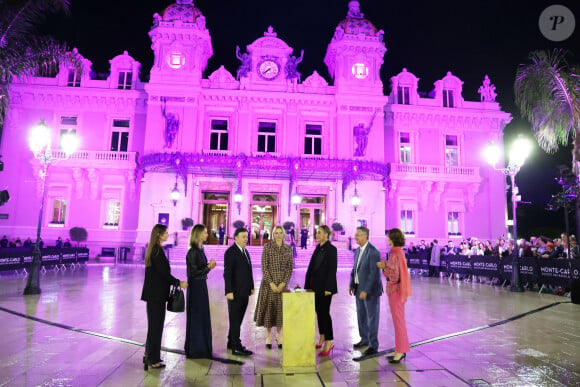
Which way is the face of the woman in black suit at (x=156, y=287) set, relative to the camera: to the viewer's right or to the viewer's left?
to the viewer's right

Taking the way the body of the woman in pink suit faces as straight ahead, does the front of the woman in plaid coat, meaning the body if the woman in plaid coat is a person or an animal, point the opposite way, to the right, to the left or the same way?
to the left

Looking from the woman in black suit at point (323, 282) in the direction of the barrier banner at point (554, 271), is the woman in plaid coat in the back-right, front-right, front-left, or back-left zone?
back-left

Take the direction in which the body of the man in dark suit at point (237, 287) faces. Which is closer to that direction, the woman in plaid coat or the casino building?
the woman in plaid coat

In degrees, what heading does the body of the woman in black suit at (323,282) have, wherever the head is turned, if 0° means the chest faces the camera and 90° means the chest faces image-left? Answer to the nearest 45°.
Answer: approximately 45°

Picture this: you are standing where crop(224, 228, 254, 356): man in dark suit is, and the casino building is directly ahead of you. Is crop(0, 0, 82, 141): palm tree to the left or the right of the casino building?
left

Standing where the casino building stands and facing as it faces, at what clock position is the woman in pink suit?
The woman in pink suit is roughly at 12 o'clock from the casino building.

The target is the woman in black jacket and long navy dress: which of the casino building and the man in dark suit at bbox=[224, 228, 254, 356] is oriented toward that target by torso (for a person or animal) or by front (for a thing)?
the casino building

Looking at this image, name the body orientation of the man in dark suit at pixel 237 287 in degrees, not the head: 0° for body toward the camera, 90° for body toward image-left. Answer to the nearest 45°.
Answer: approximately 315°

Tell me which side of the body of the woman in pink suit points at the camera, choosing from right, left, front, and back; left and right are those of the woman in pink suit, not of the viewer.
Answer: left

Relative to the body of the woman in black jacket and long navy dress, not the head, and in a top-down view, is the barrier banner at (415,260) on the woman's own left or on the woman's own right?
on the woman's own left

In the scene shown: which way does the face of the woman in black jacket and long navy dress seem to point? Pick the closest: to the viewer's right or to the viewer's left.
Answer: to the viewer's right

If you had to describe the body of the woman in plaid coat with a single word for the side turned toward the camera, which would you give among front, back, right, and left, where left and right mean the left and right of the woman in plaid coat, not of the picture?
front

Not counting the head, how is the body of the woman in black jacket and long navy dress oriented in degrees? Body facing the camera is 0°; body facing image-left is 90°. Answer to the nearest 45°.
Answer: approximately 270°

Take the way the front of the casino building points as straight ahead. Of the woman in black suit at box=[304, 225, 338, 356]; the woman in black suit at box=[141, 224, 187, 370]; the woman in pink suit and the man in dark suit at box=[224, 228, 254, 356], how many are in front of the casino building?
4

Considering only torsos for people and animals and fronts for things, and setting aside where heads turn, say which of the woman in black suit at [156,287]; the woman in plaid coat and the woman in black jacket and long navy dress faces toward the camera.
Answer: the woman in plaid coat
